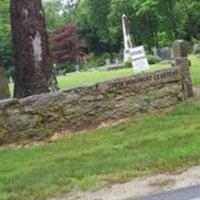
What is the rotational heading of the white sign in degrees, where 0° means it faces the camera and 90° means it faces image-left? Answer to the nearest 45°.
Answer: approximately 0°

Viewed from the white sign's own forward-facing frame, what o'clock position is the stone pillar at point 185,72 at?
The stone pillar is roughly at 11 o'clock from the white sign.
